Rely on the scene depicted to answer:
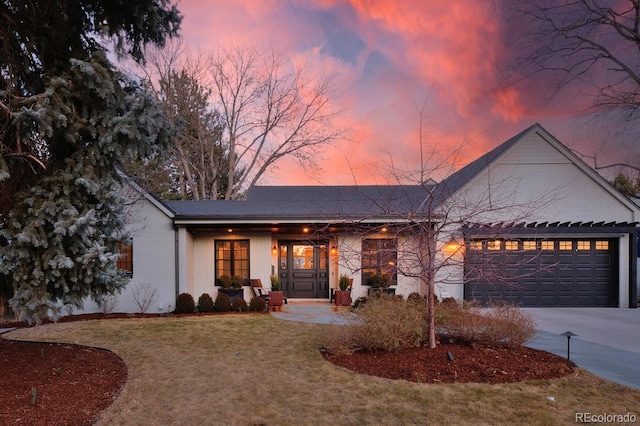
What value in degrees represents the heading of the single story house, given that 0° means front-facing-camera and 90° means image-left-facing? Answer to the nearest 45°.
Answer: approximately 0°

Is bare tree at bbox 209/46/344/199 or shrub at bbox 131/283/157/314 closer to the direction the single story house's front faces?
the shrub
